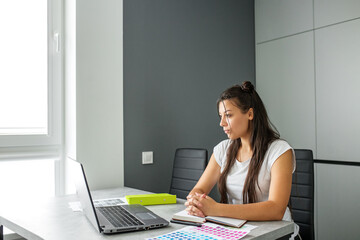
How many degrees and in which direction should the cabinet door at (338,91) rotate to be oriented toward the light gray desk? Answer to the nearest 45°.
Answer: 0° — it already faces it

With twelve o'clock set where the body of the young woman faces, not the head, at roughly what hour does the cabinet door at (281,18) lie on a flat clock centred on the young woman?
The cabinet door is roughly at 5 o'clock from the young woman.

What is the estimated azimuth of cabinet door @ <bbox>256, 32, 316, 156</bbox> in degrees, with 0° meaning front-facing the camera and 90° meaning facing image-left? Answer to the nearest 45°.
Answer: approximately 45°

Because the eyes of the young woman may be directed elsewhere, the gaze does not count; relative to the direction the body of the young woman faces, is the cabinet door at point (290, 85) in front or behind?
behind

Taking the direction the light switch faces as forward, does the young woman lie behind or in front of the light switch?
in front

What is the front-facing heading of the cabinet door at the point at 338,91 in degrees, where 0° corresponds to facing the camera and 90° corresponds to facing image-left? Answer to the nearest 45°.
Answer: approximately 45°

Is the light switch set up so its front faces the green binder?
yes

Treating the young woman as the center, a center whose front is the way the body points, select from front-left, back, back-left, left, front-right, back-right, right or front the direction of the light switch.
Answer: right

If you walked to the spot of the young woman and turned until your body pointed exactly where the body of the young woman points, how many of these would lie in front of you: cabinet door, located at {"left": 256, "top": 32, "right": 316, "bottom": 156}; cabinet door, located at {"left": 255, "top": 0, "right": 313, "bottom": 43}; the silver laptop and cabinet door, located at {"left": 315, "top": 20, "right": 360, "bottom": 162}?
1

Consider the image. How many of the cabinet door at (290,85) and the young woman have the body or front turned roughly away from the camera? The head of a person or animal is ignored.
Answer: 0

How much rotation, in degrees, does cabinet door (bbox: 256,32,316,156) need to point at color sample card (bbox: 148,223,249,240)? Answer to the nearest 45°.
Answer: approximately 45° to its left
